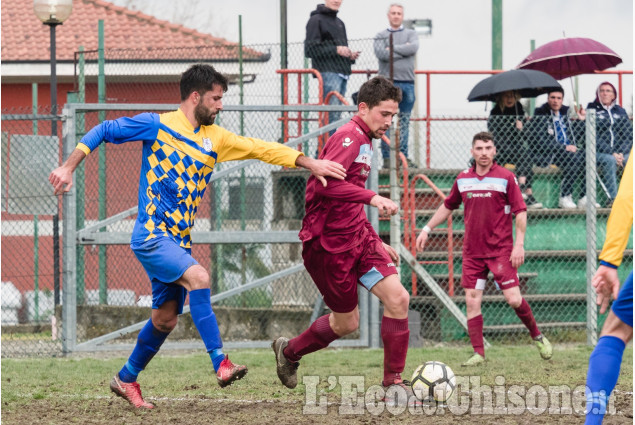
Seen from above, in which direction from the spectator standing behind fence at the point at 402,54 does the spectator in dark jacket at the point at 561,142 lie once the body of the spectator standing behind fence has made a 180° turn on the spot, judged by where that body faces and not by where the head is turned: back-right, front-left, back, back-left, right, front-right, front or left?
right

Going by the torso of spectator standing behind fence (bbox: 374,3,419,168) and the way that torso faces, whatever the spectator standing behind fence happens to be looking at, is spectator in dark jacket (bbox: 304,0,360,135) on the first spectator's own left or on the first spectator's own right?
on the first spectator's own right

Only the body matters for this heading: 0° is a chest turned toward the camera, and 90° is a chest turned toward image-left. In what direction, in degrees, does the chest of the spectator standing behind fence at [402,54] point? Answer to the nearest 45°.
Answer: approximately 0°

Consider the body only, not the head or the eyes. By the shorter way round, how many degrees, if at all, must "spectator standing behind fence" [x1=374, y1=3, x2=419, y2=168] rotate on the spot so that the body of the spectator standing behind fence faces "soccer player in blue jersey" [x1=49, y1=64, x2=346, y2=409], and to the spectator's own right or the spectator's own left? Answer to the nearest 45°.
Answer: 0° — they already face them

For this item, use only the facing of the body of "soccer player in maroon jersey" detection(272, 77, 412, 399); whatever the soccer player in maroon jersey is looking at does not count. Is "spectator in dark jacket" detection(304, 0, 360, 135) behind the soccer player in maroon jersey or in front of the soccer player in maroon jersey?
behind

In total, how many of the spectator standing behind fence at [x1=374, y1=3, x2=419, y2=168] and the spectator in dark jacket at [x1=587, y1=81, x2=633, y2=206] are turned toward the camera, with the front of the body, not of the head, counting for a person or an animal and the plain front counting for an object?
2

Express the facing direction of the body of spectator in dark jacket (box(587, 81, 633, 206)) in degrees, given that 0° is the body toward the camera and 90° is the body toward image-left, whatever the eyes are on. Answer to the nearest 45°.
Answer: approximately 0°
